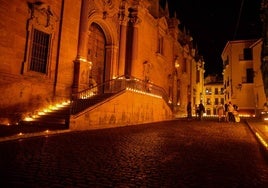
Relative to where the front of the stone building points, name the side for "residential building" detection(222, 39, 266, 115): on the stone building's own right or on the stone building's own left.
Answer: on the stone building's own left

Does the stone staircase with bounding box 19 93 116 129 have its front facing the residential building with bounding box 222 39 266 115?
no

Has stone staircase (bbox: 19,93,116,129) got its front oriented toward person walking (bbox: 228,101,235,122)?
no

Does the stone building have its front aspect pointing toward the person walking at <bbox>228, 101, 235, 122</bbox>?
no

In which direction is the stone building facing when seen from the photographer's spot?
facing the viewer and to the right of the viewer
